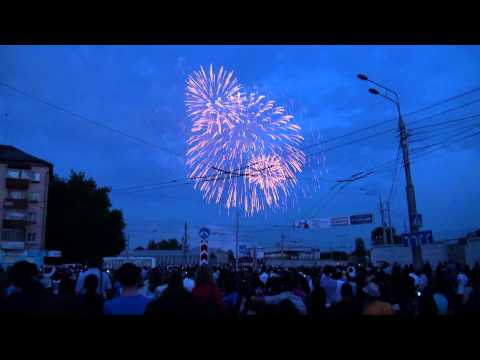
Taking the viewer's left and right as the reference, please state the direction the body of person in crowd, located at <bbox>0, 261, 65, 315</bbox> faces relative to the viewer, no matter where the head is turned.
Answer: facing away from the viewer

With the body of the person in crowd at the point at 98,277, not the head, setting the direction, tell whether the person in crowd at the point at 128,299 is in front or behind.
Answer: behind

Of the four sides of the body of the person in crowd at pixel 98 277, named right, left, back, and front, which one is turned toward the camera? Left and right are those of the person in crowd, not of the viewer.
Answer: back

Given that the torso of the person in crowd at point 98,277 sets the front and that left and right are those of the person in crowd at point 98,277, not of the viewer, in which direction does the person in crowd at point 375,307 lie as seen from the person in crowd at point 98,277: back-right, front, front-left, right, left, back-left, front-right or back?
back-right

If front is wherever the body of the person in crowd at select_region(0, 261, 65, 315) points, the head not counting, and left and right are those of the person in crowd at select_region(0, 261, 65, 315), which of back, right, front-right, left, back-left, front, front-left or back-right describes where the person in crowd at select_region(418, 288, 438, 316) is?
right

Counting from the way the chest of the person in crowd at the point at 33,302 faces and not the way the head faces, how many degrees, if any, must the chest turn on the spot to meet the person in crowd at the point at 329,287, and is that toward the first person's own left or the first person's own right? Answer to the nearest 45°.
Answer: approximately 45° to the first person's own right

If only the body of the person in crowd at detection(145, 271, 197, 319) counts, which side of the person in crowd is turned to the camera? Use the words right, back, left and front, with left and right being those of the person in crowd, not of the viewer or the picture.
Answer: back

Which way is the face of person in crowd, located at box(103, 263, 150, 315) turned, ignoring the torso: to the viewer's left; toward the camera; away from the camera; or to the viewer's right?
away from the camera

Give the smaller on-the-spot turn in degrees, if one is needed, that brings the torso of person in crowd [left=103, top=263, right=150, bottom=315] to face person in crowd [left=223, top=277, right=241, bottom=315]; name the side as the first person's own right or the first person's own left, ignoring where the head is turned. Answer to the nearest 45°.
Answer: approximately 45° to the first person's own right

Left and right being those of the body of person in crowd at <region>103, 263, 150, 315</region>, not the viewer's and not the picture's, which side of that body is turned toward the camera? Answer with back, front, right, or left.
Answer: back

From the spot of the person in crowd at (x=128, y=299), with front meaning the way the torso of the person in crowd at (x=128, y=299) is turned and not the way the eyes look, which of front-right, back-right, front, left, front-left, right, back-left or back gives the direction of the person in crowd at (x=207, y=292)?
front-right

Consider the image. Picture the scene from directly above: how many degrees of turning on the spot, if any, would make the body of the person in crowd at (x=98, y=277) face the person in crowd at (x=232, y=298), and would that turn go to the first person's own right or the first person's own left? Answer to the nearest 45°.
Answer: approximately 135° to the first person's own right
